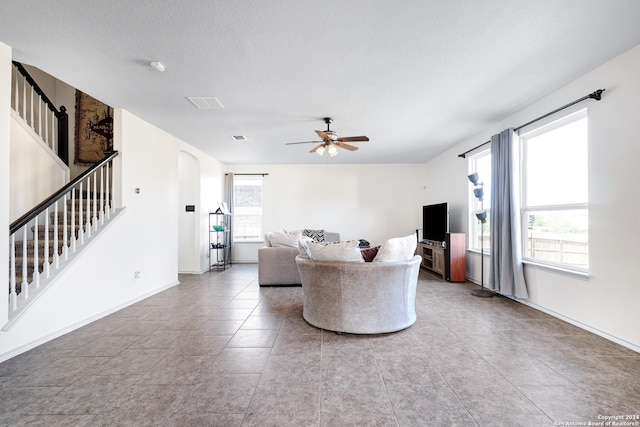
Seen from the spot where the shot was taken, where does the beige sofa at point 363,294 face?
facing away from the viewer

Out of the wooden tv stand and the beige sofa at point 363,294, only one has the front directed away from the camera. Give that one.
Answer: the beige sofa

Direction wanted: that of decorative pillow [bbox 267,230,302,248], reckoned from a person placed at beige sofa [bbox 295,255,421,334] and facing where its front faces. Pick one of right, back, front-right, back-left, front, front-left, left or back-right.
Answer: front-left

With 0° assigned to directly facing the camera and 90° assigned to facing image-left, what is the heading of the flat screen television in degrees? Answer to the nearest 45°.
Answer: approximately 45°

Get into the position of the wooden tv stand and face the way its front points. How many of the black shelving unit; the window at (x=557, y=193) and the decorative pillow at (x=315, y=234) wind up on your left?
1

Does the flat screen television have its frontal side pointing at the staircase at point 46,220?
yes

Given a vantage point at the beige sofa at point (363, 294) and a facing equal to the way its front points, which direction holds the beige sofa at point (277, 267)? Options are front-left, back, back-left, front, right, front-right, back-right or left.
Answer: front-left

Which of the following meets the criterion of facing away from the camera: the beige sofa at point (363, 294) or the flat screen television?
the beige sofa

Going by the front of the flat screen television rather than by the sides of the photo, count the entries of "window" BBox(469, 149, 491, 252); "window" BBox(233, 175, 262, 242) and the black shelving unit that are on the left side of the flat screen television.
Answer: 1

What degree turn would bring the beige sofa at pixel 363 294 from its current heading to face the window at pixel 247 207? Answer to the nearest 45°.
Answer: approximately 45° to its left

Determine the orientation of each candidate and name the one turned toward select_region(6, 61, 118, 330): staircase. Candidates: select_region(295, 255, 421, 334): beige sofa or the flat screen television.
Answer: the flat screen television

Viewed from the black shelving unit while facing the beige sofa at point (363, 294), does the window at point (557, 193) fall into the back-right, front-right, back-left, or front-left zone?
front-left
